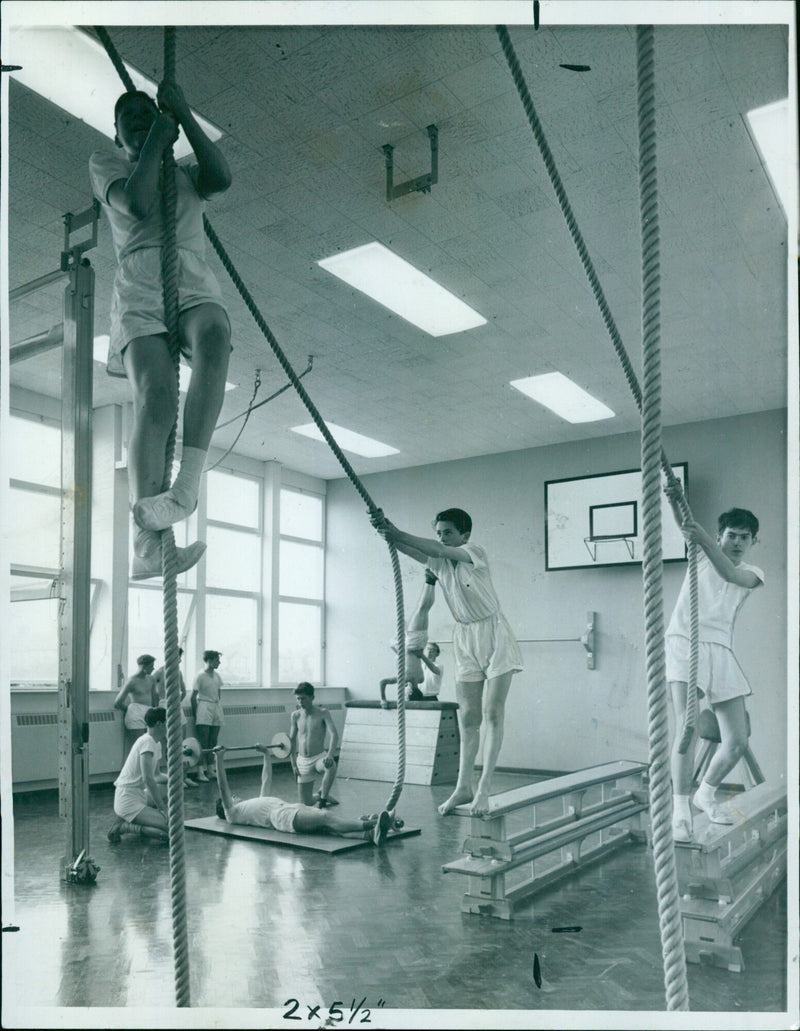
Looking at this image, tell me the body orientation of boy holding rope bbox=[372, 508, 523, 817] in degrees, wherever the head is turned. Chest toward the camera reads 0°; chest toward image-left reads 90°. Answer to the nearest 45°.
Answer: approximately 45°

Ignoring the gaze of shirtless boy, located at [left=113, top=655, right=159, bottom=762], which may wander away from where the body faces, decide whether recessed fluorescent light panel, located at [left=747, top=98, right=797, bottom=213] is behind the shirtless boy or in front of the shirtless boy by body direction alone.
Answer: in front

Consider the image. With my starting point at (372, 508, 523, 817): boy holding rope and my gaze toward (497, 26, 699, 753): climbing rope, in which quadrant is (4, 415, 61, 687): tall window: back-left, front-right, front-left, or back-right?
back-right
